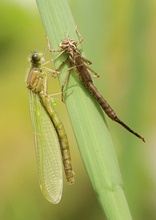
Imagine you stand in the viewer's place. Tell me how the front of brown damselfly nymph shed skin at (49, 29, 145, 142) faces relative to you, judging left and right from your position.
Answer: facing away from the viewer and to the left of the viewer
